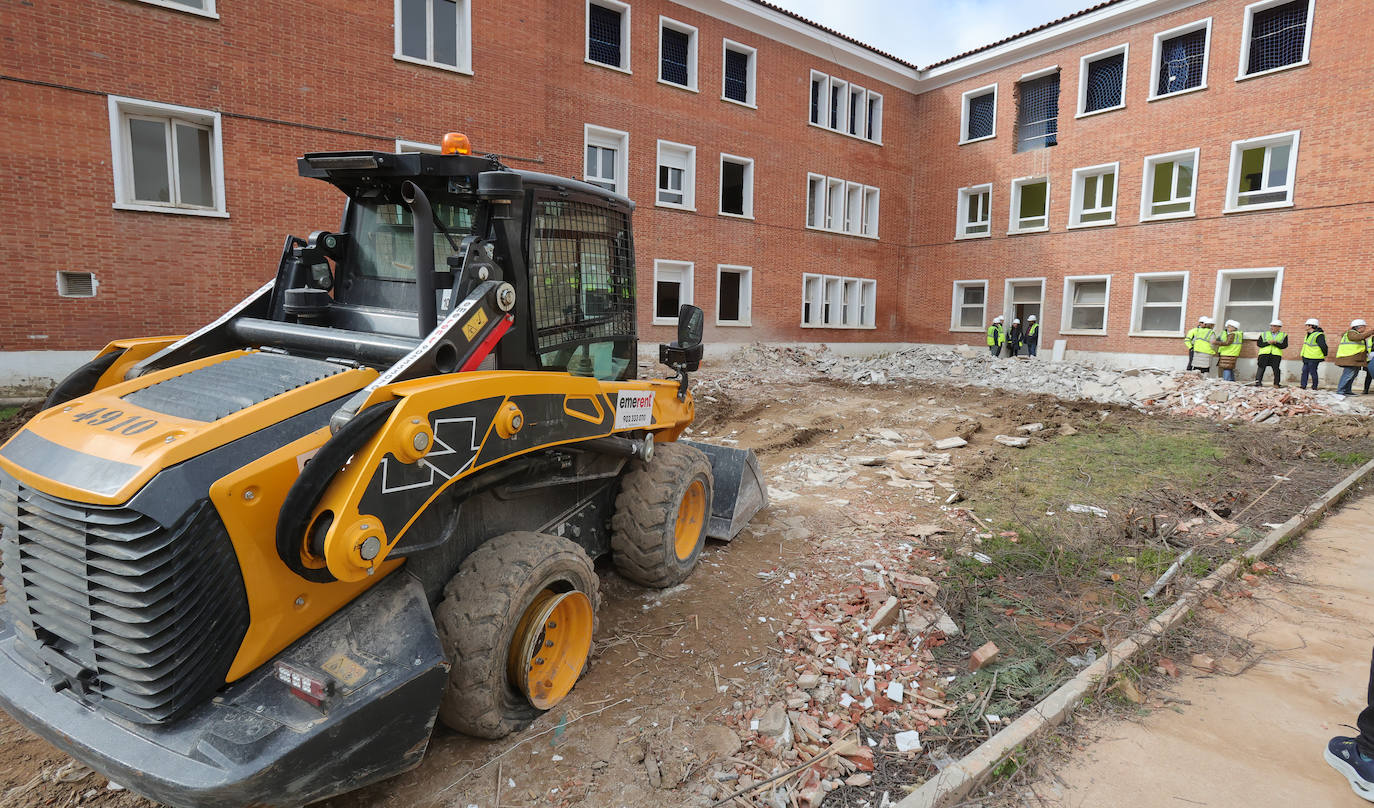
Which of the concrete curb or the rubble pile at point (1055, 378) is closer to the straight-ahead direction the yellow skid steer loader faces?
the rubble pile

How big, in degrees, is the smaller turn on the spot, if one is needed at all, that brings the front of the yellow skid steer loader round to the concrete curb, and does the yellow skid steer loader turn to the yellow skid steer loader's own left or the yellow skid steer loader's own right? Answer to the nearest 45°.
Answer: approximately 45° to the yellow skid steer loader's own right

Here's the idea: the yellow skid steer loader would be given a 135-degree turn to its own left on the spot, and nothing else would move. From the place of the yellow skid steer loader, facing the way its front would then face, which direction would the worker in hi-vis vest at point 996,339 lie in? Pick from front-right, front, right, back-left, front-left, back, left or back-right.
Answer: back-right

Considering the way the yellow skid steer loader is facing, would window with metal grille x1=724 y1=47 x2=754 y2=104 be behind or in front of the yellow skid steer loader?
in front

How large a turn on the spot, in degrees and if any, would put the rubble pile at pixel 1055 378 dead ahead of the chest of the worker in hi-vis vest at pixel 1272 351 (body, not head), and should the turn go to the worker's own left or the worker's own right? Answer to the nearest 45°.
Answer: approximately 90° to the worker's own right

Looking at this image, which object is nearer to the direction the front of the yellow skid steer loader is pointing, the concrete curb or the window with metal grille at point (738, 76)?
the window with metal grille

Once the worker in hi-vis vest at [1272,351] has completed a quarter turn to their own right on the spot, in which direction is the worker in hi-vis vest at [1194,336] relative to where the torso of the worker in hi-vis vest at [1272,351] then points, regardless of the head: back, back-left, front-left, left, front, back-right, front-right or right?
front-right

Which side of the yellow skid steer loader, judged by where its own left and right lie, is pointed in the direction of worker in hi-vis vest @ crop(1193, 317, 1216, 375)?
front

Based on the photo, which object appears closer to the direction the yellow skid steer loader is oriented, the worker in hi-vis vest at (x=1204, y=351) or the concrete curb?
the worker in hi-vis vest

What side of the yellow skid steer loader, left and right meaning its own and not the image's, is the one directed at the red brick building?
front

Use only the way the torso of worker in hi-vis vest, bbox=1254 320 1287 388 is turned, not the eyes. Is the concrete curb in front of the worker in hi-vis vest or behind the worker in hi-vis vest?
in front

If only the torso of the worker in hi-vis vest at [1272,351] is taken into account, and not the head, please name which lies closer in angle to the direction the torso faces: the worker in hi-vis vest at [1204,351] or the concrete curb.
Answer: the concrete curb

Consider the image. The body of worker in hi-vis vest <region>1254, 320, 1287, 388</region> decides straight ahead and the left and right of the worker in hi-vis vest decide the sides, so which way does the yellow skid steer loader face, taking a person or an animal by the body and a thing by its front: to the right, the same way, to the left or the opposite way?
the opposite way

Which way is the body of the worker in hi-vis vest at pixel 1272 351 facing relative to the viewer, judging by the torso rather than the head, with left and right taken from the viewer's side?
facing the viewer

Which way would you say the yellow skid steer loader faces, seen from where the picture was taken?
facing away from the viewer and to the right of the viewer

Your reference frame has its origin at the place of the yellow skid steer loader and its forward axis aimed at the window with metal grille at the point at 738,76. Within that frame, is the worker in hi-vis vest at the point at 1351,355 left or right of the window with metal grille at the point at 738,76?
right

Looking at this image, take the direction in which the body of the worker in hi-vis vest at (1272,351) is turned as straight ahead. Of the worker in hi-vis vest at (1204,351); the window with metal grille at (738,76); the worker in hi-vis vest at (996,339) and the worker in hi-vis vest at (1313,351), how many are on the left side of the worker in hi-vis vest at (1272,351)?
1

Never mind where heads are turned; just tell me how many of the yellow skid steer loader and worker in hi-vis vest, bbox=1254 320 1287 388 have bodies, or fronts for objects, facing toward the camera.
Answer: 1

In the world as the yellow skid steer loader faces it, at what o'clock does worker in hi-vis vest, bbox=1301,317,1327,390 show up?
The worker in hi-vis vest is roughly at 1 o'clock from the yellow skid steer loader.

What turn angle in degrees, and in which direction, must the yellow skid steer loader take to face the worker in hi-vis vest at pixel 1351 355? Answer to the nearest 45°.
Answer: approximately 45° to its right
